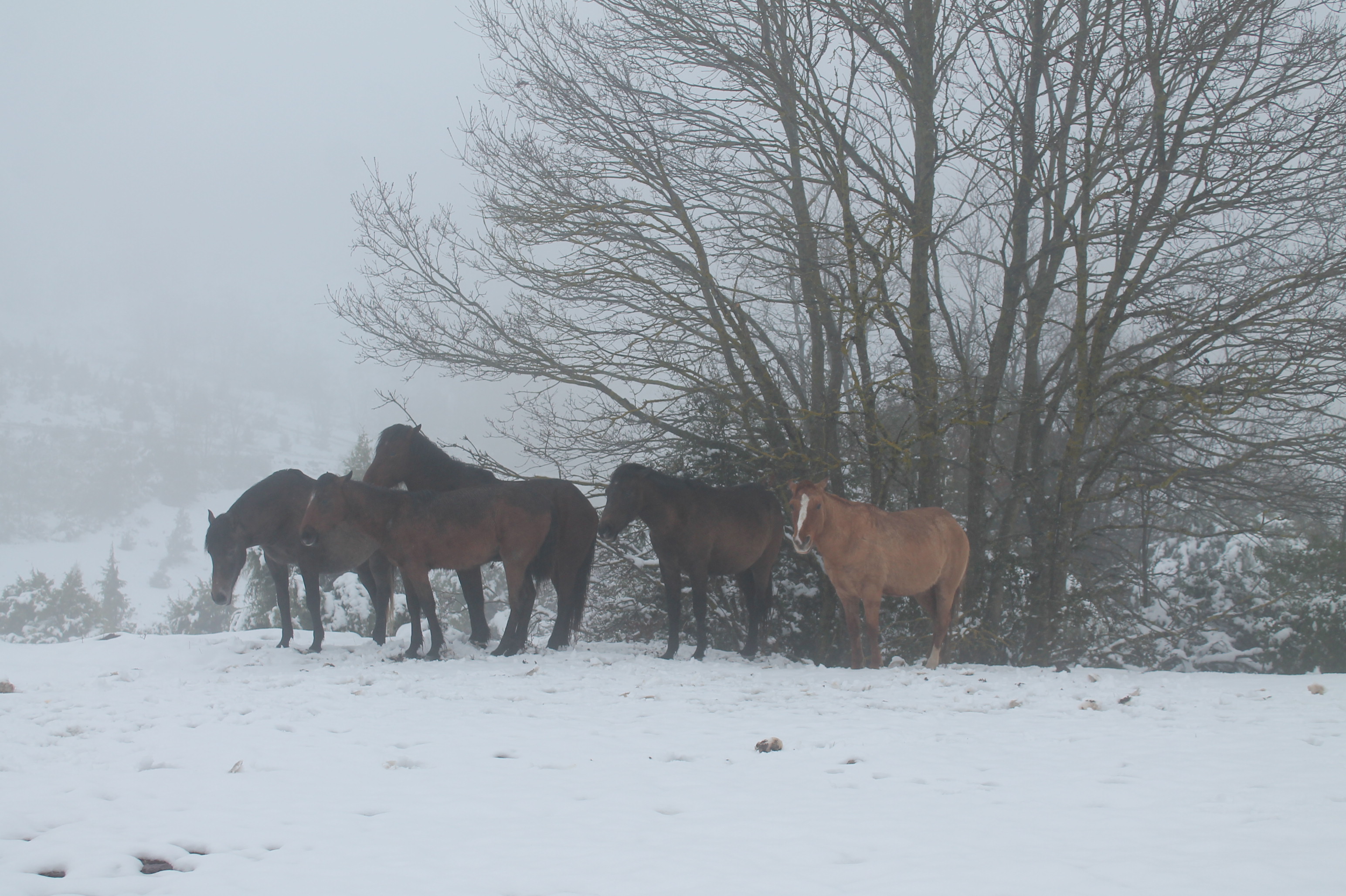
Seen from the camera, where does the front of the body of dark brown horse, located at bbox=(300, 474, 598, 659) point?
to the viewer's left

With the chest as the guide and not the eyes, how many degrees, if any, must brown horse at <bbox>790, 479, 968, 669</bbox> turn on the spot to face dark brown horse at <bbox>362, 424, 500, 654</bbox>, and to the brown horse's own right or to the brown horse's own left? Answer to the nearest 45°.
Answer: approximately 45° to the brown horse's own right

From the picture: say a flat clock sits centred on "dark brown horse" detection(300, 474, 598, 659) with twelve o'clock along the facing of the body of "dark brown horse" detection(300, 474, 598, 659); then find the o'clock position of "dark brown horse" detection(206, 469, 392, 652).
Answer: "dark brown horse" detection(206, 469, 392, 652) is roughly at 1 o'clock from "dark brown horse" detection(300, 474, 598, 659).

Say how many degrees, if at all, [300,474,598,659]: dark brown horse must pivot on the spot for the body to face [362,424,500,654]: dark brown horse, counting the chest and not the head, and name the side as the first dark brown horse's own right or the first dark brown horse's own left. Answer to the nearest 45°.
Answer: approximately 90° to the first dark brown horse's own right

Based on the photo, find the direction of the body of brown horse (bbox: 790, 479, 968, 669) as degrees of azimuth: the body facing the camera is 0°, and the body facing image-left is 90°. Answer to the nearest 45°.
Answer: approximately 45°
